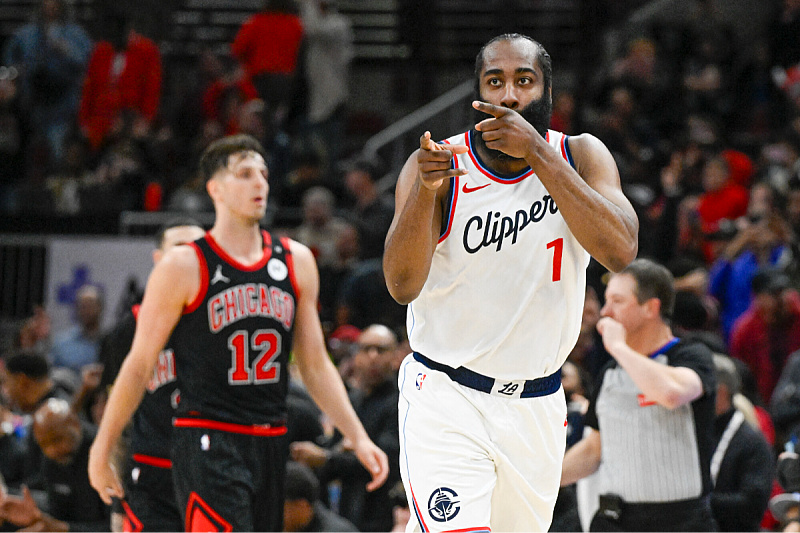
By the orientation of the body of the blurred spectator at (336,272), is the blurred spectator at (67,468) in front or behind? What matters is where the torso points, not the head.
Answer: in front

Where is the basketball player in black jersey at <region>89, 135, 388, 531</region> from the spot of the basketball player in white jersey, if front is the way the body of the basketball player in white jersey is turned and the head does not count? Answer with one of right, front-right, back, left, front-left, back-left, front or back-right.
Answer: back-right

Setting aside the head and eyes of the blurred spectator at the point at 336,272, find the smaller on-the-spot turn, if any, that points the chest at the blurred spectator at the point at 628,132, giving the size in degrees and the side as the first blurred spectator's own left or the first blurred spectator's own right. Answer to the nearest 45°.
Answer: approximately 135° to the first blurred spectator's own left

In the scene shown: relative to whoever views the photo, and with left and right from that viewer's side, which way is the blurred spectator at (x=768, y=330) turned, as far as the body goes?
facing the viewer

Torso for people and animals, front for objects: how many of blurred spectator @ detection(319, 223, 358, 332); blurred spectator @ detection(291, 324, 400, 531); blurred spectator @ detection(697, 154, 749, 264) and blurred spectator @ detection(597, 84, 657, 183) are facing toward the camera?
4

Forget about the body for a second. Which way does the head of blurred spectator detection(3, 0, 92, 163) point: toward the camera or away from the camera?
toward the camera

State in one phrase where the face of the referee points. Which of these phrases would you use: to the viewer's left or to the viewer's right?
to the viewer's left

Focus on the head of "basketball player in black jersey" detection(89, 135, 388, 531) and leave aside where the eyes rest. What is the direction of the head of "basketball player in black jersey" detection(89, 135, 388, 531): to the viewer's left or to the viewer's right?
to the viewer's right

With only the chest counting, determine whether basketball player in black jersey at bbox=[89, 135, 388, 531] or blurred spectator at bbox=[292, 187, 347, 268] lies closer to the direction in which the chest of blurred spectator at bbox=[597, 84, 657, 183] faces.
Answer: the basketball player in black jersey

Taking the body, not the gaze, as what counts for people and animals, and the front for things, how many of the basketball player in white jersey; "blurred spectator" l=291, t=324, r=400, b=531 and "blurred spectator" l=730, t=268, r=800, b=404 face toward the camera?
3

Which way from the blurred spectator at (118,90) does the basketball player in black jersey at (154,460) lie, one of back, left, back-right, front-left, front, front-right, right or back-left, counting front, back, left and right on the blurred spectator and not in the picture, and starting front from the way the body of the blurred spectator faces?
front

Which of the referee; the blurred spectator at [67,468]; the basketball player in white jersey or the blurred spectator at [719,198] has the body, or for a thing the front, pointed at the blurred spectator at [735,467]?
the blurred spectator at [719,198]

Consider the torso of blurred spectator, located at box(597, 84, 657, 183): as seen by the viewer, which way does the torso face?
toward the camera

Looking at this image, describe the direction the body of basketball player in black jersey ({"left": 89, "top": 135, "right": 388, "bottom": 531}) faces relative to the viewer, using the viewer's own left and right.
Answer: facing the viewer and to the right of the viewer

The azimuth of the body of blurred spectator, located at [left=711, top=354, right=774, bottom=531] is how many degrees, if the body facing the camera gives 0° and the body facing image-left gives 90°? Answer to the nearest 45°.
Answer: approximately 45°

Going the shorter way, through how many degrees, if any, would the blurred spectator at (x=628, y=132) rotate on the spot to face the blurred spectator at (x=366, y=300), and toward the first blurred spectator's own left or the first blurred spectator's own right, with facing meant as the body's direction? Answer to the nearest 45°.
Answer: approximately 45° to the first blurred spectator's own right

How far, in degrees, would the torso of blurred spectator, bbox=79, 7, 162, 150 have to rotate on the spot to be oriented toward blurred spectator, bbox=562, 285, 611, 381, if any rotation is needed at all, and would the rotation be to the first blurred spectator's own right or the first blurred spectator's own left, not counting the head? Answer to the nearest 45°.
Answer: approximately 45° to the first blurred spectator's own left

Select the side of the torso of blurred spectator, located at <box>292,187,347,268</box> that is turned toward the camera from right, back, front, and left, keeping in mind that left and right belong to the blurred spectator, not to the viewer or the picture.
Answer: front

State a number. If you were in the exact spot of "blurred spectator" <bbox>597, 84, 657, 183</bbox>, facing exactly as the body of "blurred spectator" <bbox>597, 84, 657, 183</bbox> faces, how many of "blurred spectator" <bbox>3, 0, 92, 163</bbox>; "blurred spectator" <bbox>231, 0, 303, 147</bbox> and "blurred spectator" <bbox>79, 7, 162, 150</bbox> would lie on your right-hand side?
3

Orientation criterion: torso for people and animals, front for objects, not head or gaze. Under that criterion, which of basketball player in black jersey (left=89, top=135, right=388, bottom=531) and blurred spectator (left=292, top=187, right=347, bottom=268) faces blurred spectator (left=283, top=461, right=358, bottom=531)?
blurred spectator (left=292, top=187, right=347, bottom=268)
